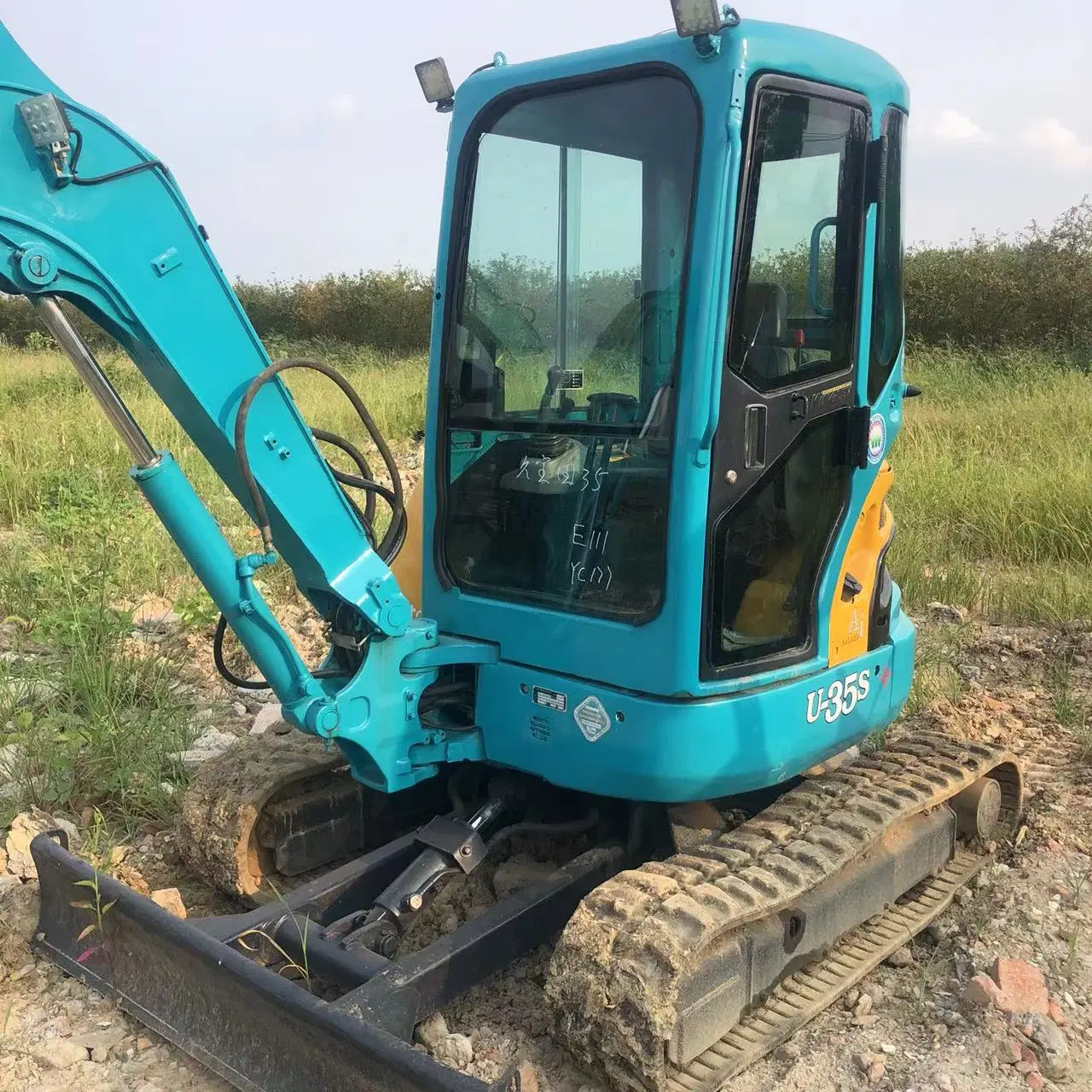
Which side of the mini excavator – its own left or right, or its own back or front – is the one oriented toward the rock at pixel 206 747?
right

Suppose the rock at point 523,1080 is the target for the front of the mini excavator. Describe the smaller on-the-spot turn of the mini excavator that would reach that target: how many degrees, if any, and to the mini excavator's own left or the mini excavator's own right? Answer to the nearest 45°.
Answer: approximately 45° to the mini excavator's own left

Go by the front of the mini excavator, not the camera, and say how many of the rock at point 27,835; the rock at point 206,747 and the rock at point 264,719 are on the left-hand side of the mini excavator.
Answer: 0

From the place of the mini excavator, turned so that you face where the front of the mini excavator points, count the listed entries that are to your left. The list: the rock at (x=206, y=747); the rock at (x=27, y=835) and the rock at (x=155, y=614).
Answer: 0

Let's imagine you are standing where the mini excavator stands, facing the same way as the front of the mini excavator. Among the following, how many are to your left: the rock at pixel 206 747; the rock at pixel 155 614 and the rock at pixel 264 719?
0

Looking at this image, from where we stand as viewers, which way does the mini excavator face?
facing the viewer and to the left of the viewer

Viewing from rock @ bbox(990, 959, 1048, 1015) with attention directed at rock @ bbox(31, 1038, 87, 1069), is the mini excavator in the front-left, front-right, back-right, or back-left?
front-right

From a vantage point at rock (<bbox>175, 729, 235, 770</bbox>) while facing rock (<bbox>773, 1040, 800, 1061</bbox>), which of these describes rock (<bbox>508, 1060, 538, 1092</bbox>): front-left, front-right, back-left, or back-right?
front-right

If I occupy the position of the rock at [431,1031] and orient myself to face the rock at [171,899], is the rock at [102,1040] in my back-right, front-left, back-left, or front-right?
front-left

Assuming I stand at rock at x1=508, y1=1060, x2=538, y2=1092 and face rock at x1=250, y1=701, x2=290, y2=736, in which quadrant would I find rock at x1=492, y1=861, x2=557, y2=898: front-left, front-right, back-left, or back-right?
front-right

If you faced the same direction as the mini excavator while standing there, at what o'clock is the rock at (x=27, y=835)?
The rock is roughly at 2 o'clock from the mini excavator.

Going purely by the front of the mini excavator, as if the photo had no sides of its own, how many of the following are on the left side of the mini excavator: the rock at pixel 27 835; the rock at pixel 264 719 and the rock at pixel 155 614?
0

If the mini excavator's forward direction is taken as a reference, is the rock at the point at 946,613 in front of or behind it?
behind

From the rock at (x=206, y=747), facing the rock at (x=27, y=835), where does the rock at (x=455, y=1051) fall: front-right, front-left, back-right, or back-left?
front-left
